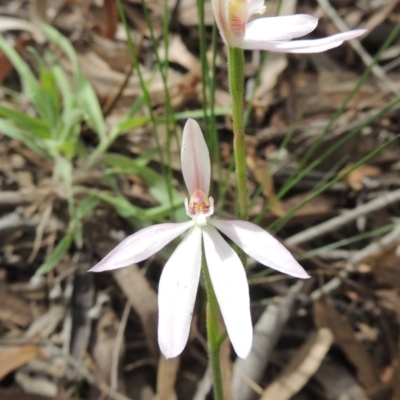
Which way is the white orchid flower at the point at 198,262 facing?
toward the camera

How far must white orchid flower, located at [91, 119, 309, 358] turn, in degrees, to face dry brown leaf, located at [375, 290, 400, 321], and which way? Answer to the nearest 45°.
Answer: approximately 135° to its left
